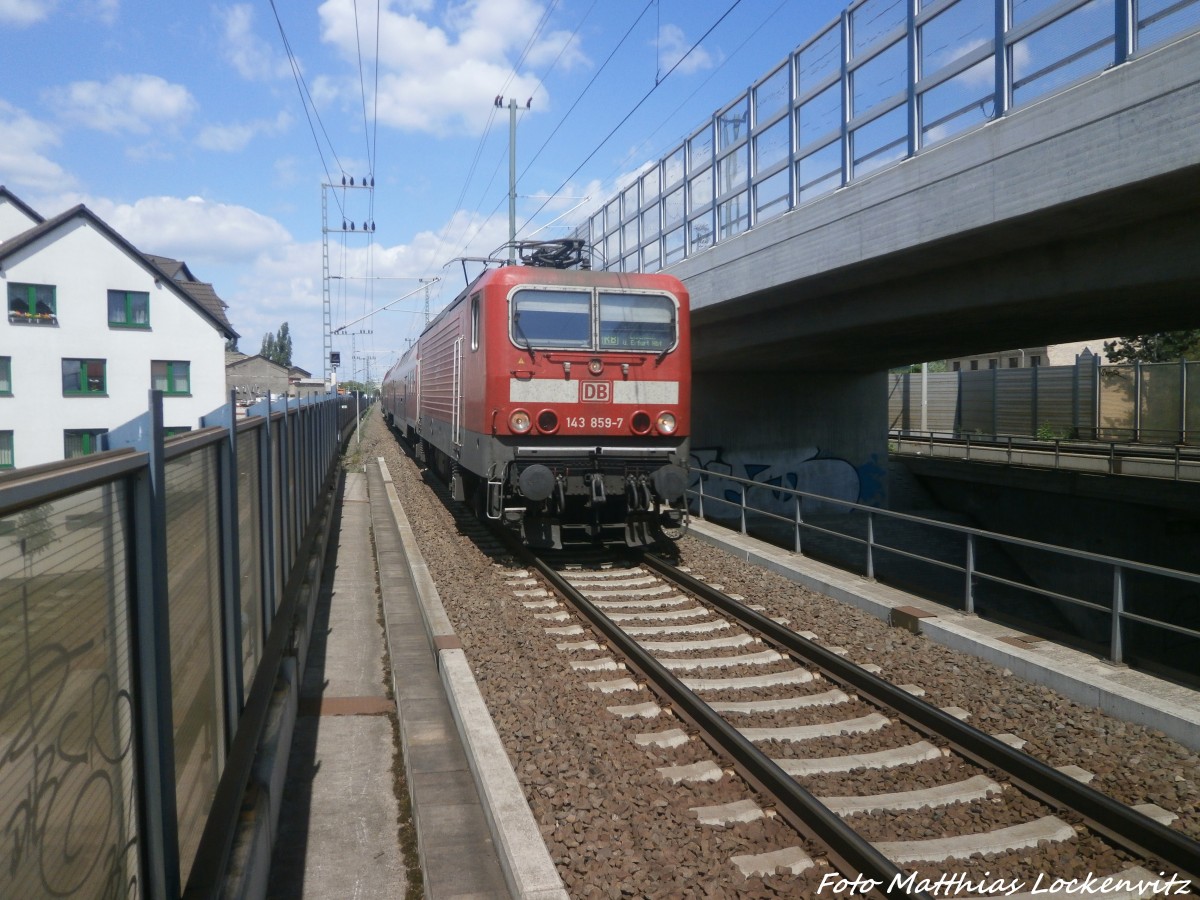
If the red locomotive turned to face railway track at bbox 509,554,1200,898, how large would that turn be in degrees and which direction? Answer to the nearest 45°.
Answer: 0° — it already faces it

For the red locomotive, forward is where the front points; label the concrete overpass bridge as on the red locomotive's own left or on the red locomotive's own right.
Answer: on the red locomotive's own left

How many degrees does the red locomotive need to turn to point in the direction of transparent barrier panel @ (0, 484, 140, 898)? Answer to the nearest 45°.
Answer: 0° — it already faces it

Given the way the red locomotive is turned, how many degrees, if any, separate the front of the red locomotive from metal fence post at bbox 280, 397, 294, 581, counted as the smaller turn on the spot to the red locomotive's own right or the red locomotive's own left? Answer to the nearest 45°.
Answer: approximately 45° to the red locomotive's own right

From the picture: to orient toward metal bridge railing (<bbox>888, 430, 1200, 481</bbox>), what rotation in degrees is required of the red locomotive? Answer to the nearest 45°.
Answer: approximately 135° to its left

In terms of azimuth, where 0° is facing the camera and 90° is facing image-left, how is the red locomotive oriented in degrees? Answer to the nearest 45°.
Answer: approximately 0°

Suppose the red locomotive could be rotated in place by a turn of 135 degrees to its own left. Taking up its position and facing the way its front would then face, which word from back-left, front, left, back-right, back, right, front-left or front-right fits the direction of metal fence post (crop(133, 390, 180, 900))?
back-right

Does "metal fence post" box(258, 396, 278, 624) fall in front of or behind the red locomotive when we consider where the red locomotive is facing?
in front

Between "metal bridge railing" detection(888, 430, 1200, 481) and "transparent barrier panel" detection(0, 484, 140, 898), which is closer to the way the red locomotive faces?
the transparent barrier panel

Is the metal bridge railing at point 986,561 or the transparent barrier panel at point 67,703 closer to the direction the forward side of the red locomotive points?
the transparent barrier panel

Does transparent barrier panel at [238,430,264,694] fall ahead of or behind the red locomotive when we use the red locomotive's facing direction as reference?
ahead
